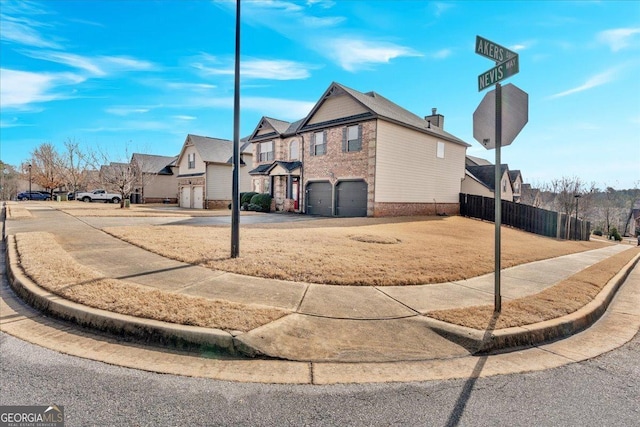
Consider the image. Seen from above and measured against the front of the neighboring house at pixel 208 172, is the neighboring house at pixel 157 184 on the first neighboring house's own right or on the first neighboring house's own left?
on the first neighboring house's own right

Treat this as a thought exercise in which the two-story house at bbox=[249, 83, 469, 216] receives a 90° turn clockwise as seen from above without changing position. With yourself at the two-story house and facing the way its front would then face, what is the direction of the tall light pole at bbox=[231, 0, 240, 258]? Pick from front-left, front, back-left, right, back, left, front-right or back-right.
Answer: back-left

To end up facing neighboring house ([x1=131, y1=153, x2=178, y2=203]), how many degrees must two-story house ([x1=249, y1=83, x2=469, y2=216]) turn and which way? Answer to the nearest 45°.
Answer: approximately 90° to its right

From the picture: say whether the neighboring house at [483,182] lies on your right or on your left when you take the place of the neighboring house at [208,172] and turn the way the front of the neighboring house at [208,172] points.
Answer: on your left

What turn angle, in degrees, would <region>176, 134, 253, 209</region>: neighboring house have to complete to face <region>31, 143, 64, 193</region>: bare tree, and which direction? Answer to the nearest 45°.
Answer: approximately 90° to its right

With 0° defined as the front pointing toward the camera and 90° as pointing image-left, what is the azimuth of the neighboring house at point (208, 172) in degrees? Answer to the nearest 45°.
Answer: approximately 45°

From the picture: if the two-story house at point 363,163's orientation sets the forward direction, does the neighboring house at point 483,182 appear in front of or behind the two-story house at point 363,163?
behind

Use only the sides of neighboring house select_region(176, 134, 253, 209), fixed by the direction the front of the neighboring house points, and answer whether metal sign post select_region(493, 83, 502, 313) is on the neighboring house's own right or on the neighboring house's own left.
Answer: on the neighboring house's own left

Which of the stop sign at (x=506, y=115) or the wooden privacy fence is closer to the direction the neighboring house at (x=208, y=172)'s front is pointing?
the stop sign

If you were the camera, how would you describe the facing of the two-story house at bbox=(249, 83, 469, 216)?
facing the viewer and to the left of the viewer

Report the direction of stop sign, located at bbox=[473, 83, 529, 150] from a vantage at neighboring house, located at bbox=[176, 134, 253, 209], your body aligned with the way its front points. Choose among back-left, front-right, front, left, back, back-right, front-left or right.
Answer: front-left

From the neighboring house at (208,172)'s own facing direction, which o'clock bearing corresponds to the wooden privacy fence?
The wooden privacy fence is roughly at 9 o'clock from the neighboring house.

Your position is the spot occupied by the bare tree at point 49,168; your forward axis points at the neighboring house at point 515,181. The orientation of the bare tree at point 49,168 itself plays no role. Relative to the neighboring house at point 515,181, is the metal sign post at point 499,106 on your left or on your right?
right

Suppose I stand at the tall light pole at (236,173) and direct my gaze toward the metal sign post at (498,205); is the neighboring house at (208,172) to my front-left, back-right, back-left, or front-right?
back-left

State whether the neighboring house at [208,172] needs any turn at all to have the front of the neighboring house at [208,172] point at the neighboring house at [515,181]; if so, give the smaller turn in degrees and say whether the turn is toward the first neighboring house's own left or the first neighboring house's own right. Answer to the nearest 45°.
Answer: approximately 135° to the first neighboring house's own left

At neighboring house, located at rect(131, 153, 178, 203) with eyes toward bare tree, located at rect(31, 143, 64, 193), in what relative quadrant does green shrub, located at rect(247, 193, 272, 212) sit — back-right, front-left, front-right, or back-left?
back-left

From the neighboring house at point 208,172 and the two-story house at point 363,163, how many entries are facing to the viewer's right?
0

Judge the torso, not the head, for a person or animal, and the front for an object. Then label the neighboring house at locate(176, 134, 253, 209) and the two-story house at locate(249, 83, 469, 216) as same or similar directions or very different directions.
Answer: same or similar directions
